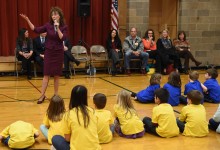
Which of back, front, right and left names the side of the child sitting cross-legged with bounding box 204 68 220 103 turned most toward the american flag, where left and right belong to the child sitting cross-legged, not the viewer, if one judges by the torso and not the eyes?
front

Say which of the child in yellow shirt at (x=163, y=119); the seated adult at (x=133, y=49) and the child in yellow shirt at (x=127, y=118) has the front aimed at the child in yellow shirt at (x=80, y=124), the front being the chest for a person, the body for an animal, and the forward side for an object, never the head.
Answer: the seated adult

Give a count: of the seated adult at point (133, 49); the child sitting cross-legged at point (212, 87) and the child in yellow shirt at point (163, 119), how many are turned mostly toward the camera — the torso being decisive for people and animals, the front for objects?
1

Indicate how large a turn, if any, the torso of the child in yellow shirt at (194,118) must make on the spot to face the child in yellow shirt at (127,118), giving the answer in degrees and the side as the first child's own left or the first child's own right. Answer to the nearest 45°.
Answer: approximately 45° to the first child's own left

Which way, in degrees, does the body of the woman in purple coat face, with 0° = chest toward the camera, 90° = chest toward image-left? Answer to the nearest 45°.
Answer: approximately 45°

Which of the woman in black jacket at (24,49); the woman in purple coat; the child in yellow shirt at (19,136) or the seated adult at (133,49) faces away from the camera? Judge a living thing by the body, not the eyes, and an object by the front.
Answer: the child in yellow shirt

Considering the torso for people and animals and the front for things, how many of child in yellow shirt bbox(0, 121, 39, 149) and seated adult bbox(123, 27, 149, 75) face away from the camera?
1

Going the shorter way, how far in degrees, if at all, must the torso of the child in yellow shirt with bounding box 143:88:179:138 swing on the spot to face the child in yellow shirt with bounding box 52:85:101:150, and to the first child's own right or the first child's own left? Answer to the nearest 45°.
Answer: approximately 90° to the first child's own left

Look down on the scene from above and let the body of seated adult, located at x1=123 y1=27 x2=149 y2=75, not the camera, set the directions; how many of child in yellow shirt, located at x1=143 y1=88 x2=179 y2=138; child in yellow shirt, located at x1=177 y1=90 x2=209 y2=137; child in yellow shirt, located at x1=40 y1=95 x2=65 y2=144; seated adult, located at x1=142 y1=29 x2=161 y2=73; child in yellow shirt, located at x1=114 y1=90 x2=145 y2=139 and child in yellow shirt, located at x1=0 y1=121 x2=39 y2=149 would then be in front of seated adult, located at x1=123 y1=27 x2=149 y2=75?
5

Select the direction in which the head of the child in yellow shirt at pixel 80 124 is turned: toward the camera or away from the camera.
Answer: away from the camera

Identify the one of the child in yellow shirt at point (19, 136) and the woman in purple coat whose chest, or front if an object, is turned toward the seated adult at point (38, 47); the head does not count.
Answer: the child in yellow shirt

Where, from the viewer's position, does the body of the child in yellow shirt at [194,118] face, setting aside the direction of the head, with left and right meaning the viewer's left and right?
facing away from the viewer and to the left of the viewer

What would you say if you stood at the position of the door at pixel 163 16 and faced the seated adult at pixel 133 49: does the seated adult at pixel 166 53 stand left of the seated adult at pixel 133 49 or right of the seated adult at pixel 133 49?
left

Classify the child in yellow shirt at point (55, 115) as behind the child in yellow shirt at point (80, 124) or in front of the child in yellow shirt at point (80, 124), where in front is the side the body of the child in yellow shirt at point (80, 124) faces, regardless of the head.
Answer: in front

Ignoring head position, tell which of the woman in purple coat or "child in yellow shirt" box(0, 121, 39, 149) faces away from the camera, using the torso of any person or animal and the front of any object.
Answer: the child in yellow shirt

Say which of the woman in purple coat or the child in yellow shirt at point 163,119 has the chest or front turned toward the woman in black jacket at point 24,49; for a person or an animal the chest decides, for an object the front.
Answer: the child in yellow shirt
